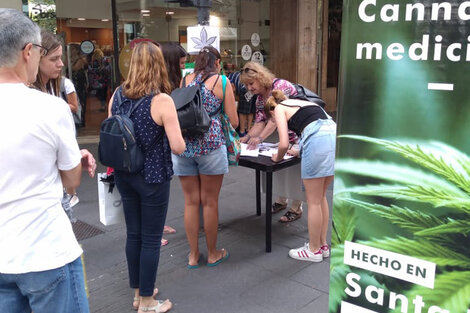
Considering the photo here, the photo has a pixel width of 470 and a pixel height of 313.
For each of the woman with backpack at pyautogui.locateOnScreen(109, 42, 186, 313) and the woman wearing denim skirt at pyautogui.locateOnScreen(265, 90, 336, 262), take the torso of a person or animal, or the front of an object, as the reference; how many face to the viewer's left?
1

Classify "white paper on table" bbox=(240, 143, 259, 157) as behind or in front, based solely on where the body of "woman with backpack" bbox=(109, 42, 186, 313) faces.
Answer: in front

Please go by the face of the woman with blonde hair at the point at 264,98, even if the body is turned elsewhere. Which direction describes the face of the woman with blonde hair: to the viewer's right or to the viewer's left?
to the viewer's left

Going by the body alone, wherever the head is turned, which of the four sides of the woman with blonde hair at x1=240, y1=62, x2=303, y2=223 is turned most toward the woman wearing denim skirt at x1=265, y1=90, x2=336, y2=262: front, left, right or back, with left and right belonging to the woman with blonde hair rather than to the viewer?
left

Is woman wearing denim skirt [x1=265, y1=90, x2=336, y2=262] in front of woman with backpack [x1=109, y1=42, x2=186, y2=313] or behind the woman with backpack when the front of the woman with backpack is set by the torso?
in front

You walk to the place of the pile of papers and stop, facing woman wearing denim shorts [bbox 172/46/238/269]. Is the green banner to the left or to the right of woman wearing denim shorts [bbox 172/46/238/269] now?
left

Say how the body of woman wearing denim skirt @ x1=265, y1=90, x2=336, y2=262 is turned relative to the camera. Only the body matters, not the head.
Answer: to the viewer's left

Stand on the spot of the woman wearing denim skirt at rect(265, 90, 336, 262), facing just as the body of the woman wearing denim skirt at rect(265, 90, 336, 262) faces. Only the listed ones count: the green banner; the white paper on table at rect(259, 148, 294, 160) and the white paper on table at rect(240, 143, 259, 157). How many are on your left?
1

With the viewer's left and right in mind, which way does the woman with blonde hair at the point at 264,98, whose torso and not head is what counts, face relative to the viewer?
facing the viewer and to the left of the viewer

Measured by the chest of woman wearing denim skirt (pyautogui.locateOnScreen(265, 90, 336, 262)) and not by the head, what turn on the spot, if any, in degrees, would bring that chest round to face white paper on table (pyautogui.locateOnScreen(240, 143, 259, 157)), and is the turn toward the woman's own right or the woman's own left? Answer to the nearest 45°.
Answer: approximately 45° to the woman's own right

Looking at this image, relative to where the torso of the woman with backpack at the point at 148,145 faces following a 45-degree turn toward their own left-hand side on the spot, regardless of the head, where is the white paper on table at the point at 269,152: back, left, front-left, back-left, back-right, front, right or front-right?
front-right

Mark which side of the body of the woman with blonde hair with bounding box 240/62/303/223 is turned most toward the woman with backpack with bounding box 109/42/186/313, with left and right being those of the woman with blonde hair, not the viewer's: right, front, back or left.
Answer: front

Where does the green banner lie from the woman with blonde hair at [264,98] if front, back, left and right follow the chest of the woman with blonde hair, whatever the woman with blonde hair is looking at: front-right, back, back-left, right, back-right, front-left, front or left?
front-left

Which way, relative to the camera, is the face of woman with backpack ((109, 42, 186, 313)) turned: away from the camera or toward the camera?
away from the camera

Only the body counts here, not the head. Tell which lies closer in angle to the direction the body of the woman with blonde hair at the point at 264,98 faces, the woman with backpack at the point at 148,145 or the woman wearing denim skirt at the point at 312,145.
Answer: the woman with backpack

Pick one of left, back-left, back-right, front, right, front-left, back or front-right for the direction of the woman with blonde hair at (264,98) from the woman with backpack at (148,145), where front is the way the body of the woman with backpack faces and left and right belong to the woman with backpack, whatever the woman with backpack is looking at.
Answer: front

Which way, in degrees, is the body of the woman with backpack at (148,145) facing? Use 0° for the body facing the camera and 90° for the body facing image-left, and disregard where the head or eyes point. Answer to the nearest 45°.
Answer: approximately 225°
